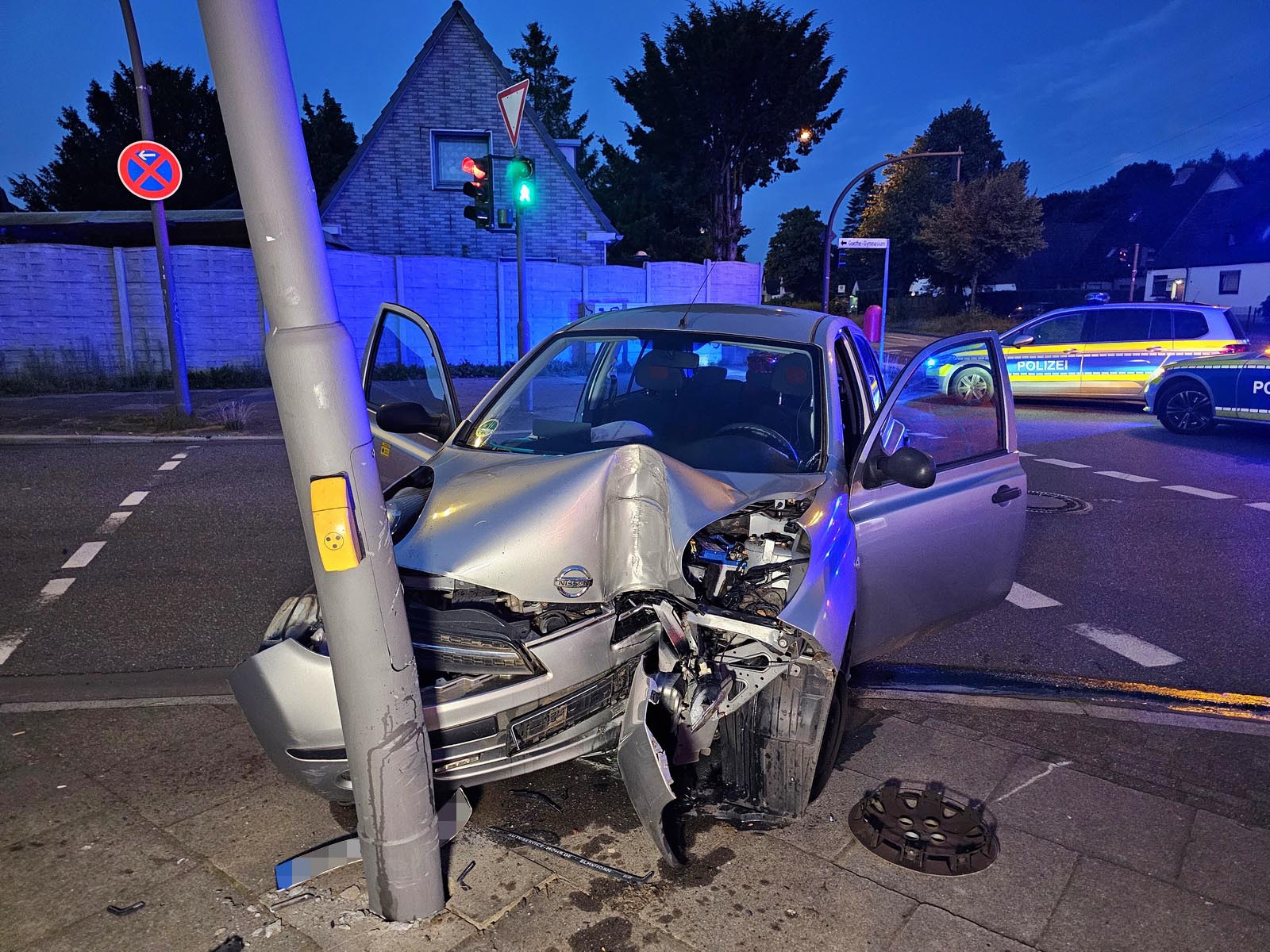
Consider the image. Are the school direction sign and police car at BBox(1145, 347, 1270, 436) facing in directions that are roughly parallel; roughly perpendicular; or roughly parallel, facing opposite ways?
roughly perpendicular

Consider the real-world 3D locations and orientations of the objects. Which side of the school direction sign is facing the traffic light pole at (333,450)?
front

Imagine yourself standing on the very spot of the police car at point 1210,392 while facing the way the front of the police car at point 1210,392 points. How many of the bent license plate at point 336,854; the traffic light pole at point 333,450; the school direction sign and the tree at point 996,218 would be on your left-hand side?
2

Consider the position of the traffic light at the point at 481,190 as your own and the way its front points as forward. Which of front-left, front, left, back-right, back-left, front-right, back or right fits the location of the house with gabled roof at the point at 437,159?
back-right

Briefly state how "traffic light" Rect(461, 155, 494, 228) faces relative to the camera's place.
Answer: facing the viewer and to the left of the viewer

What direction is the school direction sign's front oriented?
toward the camera

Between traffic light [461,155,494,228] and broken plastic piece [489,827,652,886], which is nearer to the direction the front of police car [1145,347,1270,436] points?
the traffic light

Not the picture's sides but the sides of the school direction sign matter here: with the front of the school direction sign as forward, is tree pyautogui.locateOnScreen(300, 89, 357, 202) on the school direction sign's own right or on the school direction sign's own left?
on the school direction sign's own right

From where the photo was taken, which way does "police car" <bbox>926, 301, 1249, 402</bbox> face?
to the viewer's left

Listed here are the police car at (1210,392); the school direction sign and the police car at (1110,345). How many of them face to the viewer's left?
2

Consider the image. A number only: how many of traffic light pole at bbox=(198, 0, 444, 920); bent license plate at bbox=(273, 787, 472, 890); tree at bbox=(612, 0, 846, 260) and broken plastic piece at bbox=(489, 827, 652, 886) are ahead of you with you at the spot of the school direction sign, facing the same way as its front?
3

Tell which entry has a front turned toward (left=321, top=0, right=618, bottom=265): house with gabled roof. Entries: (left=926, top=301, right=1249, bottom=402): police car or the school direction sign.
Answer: the police car

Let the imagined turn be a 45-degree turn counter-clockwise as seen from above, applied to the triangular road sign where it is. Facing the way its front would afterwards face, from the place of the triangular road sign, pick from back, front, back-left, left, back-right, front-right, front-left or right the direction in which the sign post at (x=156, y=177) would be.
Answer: right

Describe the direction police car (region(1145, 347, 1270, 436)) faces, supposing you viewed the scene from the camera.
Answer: facing to the left of the viewer

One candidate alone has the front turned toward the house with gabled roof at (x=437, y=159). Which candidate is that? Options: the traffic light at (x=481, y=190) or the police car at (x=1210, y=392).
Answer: the police car

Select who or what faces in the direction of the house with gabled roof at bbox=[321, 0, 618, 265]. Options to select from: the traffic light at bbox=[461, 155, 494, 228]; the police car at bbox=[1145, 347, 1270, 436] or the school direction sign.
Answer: the police car
